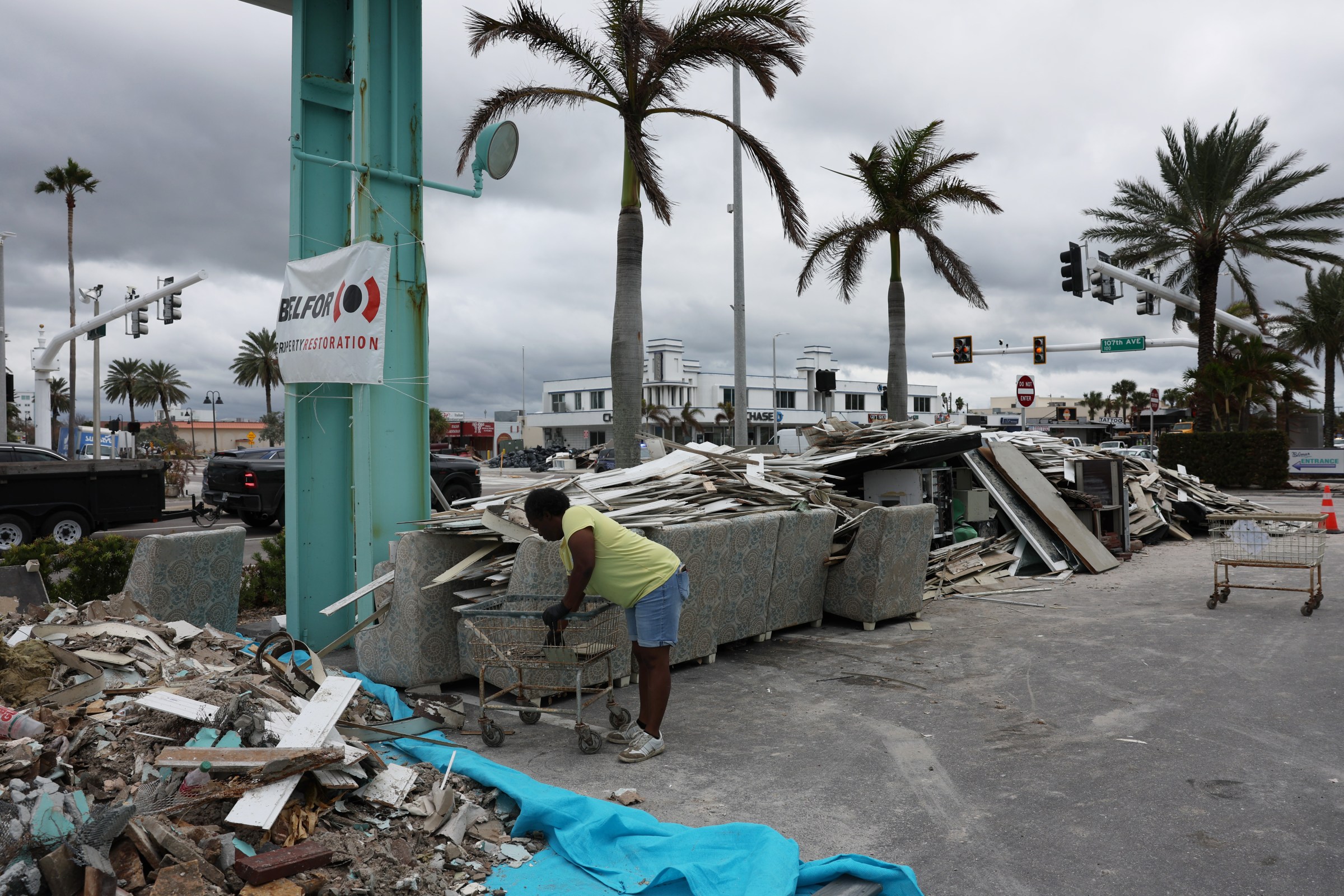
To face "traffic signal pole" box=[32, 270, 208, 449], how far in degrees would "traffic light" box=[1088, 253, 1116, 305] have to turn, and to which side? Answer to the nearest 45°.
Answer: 0° — it already faces it

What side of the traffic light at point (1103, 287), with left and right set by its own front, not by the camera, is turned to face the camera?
left

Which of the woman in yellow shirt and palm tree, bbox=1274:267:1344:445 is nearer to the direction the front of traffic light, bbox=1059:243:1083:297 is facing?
the woman in yellow shirt

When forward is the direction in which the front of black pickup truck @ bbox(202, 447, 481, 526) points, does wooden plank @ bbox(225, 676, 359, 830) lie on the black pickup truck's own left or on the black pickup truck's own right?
on the black pickup truck's own right

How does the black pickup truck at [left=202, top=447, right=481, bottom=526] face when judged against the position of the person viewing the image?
facing away from the viewer and to the right of the viewer

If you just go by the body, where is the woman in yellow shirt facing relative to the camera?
to the viewer's left

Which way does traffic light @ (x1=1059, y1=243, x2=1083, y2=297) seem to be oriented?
to the viewer's left
